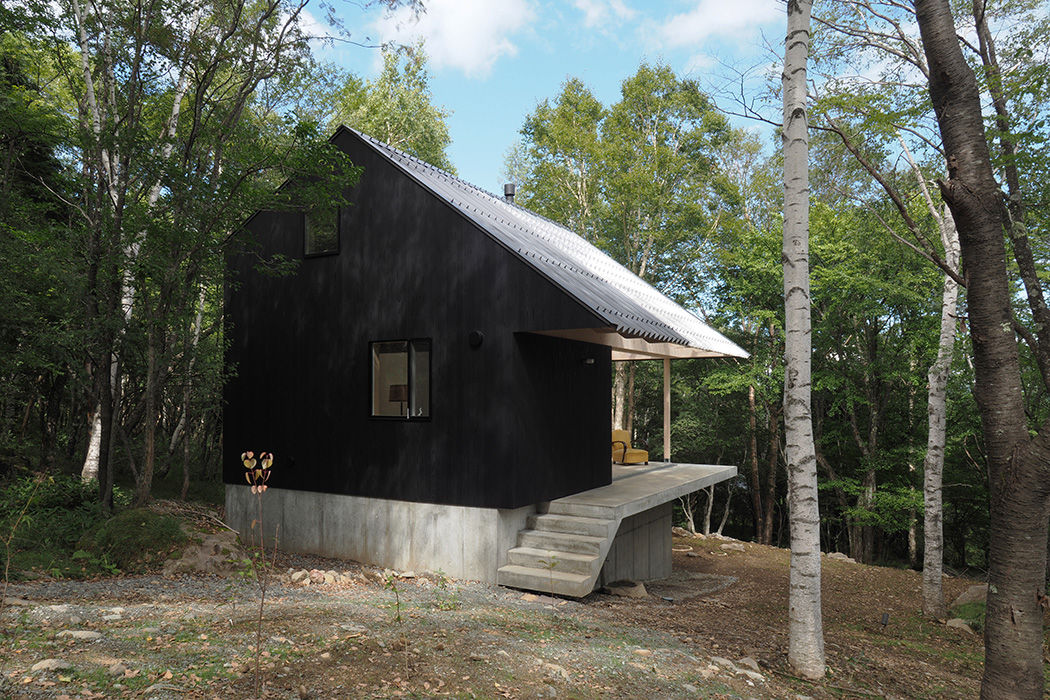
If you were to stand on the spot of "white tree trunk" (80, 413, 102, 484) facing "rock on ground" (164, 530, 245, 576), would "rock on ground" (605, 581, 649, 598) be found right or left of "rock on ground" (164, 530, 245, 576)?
left

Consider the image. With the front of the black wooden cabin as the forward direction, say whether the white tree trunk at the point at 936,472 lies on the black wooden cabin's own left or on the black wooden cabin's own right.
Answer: on the black wooden cabin's own left

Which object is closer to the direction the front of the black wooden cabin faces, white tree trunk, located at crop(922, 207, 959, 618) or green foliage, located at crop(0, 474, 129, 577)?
the white tree trunk

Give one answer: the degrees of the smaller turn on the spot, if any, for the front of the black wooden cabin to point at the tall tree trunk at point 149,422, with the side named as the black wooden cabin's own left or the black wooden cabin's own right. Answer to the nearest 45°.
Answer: approximately 135° to the black wooden cabin's own right

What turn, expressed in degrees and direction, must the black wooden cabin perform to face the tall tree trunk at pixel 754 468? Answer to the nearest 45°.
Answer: approximately 90° to its left

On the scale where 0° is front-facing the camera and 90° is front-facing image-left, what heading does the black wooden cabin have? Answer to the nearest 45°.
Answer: approximately 315°

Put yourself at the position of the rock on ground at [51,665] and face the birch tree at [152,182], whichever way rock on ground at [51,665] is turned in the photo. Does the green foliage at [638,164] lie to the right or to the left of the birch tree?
right

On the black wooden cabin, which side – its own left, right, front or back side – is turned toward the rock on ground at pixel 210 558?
right
